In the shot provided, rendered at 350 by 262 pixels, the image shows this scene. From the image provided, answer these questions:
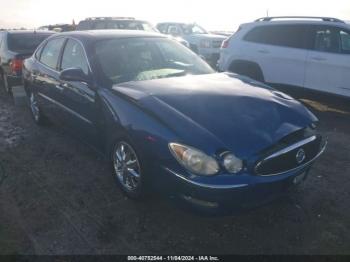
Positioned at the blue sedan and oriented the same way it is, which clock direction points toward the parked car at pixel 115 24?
The parked car is roughly at 7 o'clock from the blue sedan.

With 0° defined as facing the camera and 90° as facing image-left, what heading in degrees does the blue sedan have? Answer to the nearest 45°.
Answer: approximately 315°

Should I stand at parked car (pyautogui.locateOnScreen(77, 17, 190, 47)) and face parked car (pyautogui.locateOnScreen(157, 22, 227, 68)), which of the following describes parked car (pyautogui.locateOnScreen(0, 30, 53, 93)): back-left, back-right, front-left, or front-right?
back-right

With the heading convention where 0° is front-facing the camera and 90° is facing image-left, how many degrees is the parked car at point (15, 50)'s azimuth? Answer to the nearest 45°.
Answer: approximately 135°

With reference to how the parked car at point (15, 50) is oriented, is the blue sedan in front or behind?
behind

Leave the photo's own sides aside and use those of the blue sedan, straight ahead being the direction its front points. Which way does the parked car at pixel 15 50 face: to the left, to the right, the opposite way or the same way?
the opposite way
